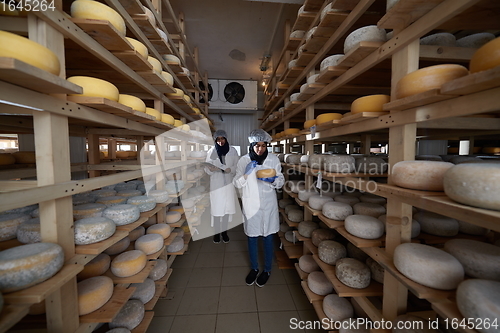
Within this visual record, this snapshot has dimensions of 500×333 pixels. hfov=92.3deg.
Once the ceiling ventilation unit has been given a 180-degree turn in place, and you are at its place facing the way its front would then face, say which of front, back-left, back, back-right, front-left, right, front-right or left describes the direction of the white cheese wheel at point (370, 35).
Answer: back

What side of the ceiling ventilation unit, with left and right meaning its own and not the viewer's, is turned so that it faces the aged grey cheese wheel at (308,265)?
front

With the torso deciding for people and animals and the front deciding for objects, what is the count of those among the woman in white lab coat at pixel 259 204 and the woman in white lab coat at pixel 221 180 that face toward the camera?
2

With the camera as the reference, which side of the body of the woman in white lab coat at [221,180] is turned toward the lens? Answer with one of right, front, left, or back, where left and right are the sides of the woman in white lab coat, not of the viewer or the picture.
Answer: front

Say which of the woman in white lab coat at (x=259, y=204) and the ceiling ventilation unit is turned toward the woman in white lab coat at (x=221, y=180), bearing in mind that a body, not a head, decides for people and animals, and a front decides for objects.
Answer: the ceiling ventilation unit

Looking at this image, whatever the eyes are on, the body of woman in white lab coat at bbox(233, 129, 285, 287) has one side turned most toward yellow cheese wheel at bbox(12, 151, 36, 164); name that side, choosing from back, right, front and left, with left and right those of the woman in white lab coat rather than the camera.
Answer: right

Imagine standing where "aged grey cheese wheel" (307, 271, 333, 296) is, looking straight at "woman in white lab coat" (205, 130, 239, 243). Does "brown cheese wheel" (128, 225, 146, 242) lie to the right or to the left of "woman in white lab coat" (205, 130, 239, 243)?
left

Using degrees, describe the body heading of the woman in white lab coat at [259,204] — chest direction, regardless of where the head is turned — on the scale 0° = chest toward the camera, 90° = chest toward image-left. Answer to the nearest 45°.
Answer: approximately 0°

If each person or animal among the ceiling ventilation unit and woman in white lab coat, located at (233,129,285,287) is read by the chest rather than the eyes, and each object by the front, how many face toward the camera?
2

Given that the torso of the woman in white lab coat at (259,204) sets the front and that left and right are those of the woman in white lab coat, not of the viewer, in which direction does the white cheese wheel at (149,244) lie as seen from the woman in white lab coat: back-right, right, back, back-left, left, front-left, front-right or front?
front-right

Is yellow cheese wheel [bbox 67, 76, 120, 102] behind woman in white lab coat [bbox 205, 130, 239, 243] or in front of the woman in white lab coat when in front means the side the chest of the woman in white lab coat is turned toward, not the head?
in front

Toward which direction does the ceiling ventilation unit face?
toward the camera

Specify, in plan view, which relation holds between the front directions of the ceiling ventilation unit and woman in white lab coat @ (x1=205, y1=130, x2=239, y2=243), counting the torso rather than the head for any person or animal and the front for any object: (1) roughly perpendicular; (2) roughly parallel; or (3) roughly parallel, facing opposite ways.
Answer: roughly parallel

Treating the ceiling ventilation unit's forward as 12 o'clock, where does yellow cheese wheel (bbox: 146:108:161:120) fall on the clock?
The yellow cheese wheel is roughly at 12 o'clock from the ceiling ventilation unit.

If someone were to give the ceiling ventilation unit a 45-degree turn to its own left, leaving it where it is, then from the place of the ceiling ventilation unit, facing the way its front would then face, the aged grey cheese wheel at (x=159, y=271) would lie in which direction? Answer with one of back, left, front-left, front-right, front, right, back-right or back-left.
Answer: front-right

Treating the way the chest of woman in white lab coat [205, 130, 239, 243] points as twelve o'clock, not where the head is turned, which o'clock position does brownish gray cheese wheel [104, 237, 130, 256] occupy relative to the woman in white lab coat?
The brownish gray cheese wheel is roughly at 1 o'clock from the woman in white lab coat.

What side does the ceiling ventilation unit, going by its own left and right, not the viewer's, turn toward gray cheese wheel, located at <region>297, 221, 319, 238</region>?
front
